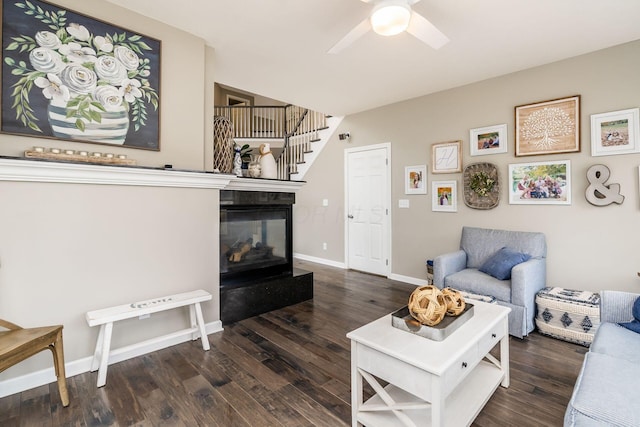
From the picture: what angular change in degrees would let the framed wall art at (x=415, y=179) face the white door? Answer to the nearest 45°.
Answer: approximately 90° to its right

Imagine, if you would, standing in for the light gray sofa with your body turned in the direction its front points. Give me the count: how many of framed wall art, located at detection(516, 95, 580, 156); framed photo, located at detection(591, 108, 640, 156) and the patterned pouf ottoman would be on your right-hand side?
3

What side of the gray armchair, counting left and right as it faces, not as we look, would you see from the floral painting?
front

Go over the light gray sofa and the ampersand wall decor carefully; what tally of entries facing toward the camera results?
1

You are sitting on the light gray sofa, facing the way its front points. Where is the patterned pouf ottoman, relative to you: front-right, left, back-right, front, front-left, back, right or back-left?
right

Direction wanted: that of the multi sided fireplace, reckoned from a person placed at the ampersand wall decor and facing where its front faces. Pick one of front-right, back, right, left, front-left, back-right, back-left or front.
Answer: front-right

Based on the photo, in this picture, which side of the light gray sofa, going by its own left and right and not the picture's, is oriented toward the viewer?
left

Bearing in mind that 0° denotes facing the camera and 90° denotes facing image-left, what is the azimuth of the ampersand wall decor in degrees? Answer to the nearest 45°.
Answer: approximately 0°

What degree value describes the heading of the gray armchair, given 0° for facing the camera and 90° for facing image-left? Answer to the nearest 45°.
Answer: approximately 45°

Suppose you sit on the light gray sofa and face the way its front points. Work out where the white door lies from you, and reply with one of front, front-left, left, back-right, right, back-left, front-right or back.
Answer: front-right

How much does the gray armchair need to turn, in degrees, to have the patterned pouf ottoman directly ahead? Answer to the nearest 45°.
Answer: approximately 90° to its left
